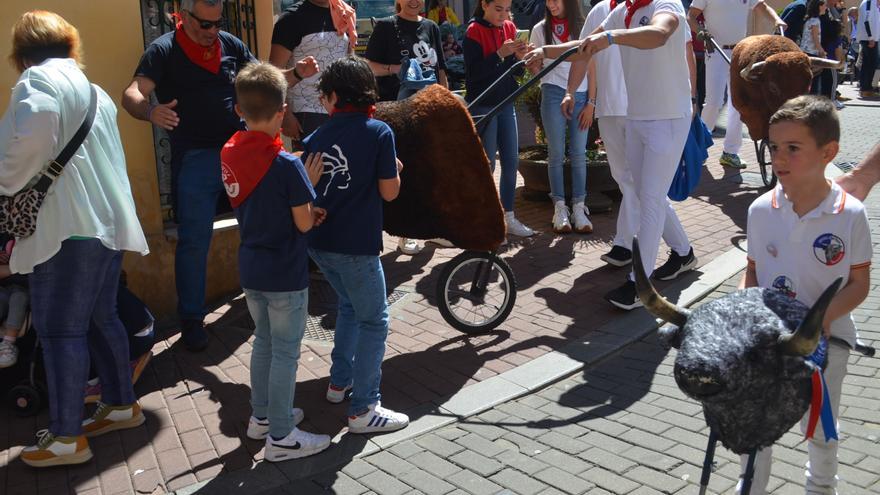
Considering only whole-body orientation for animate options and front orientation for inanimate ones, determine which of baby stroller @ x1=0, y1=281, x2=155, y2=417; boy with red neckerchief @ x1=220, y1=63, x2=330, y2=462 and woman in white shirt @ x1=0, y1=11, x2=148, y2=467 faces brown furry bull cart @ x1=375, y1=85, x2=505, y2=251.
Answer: the boy with red neckerchief

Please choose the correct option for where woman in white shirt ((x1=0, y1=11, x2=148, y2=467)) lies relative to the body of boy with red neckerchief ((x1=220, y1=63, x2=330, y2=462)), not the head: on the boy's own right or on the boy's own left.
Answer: on the boy's own left

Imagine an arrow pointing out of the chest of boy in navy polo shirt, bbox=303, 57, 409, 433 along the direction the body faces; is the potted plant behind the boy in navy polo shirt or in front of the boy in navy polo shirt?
in front

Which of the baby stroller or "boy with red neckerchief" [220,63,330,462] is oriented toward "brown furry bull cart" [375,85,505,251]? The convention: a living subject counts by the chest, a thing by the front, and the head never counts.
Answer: the boy with red neckerchief

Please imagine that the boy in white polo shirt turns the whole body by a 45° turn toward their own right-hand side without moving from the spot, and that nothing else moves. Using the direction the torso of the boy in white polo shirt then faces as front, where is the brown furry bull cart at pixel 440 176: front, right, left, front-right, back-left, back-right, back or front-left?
front-right

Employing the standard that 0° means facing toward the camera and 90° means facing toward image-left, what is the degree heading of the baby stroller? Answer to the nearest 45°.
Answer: approximately 90°

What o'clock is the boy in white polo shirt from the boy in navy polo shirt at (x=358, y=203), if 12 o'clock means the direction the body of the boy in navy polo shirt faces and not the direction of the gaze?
The boy in white polo shirt is roughly at 3 o'clock from the boy in navy polo shirt.

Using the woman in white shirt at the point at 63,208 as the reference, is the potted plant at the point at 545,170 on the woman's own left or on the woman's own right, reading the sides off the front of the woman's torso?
on the woman's own right

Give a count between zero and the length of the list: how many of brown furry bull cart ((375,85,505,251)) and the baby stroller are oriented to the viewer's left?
2

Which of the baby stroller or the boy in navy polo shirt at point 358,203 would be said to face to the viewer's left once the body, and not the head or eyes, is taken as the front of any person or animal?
the baby stroller

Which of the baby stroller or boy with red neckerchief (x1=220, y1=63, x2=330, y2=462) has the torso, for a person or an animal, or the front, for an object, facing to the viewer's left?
the baby stroller

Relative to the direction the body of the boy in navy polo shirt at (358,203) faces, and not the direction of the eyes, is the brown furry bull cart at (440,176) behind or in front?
in front

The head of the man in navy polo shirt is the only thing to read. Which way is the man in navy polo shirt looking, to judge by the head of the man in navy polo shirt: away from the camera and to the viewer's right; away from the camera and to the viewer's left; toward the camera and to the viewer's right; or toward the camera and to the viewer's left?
toward the camera and to the viewer's right

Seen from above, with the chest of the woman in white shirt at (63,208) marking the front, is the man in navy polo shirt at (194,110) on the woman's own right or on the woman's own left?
on the woman's own right

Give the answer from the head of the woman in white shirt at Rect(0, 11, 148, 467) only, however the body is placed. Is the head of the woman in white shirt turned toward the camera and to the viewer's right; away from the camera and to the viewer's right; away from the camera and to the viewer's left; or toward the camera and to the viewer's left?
away from the camera and to the viewer's left
